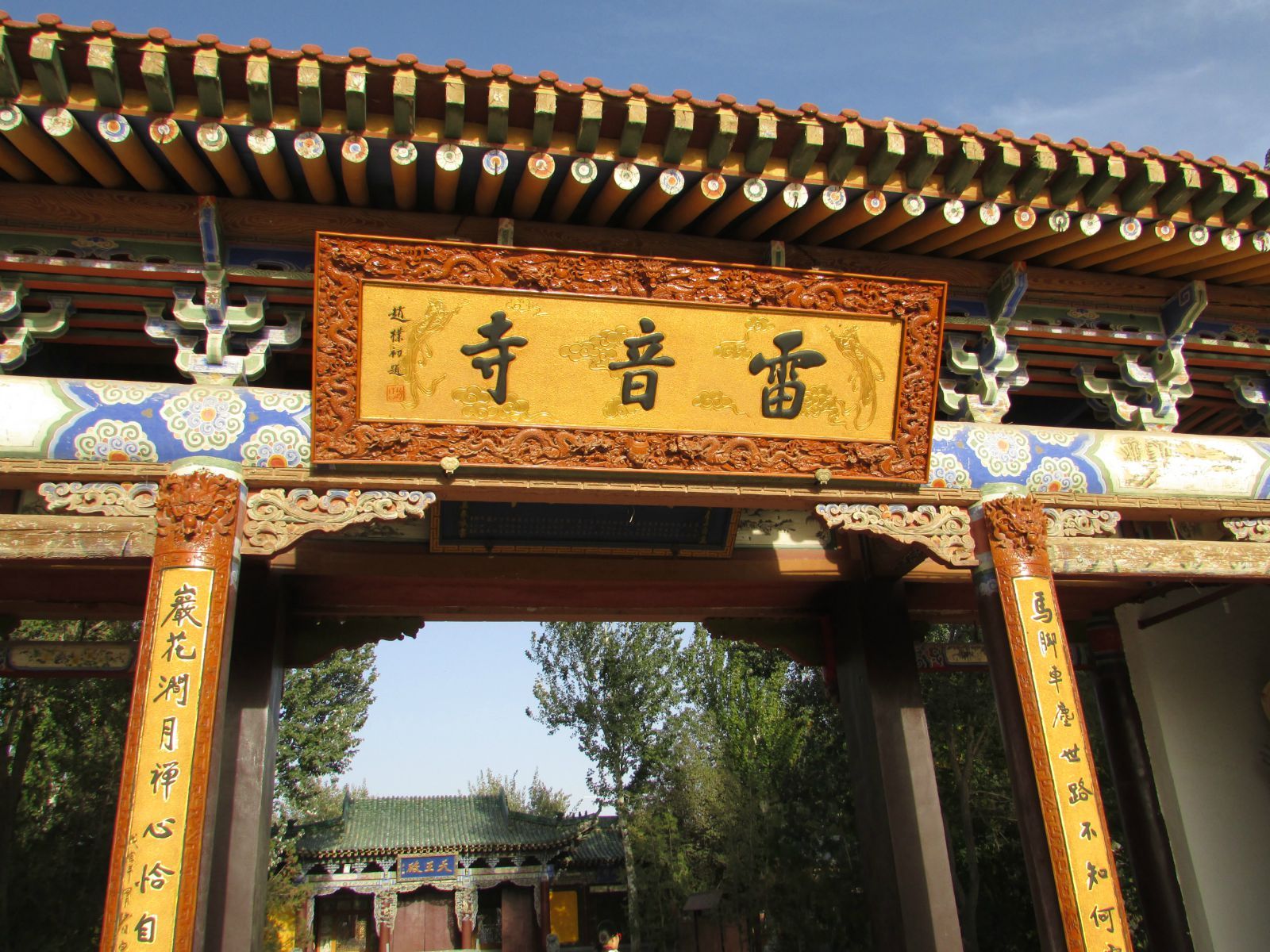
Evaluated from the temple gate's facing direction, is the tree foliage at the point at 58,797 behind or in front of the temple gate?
behind

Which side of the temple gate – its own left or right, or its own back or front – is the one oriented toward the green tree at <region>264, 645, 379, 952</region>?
back

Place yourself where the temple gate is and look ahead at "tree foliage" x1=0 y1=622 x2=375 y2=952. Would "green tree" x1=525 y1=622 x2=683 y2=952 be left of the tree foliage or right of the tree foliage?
right

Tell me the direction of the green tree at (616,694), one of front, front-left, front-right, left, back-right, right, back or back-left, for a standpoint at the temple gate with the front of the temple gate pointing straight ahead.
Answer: back

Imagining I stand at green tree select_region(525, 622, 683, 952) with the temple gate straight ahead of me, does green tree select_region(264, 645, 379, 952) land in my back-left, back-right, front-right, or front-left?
front-right

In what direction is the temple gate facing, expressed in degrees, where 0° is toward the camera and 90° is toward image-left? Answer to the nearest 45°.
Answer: approximately 0°
